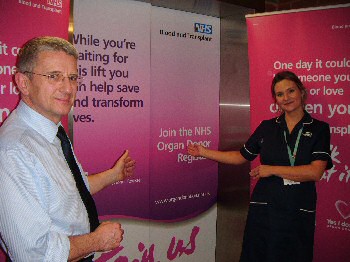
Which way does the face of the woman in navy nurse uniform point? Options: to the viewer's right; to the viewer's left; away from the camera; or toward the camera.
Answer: toward the camera

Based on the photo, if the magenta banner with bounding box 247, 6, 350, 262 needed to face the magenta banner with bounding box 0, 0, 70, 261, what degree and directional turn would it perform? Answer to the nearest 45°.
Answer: approximately 45° to its right

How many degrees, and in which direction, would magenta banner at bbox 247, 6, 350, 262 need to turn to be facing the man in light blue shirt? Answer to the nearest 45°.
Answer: approximately 45° to its right

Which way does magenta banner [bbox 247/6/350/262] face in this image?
toward the camera

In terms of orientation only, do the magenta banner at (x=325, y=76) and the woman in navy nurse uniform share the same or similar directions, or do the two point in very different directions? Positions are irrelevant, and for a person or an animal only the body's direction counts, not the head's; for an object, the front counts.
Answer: same or similar directions
